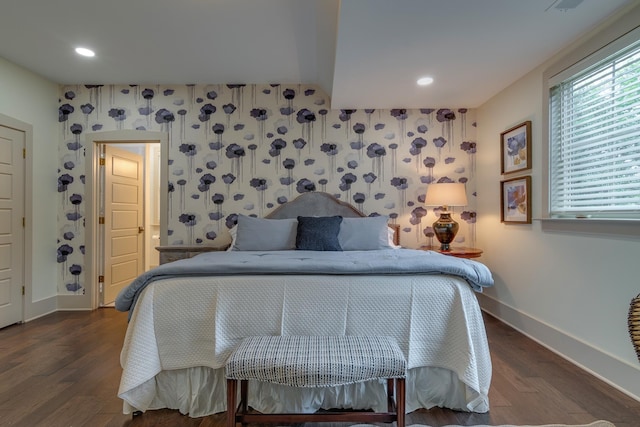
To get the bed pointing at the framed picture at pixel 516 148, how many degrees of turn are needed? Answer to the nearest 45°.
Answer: approximately 135° to its left

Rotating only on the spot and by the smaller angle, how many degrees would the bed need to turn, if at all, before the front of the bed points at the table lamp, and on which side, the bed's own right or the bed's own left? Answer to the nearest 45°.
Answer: approximately 135° to the bed's own left

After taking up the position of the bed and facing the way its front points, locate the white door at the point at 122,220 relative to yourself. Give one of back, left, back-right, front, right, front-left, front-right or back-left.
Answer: back-right

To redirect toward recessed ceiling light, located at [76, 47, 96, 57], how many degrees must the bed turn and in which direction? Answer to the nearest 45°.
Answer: approximately 135° to its right

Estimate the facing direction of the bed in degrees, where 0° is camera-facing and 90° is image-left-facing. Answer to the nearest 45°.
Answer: approximately 0°

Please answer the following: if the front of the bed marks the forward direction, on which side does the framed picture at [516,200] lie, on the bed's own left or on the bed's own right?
on the bed's own left
